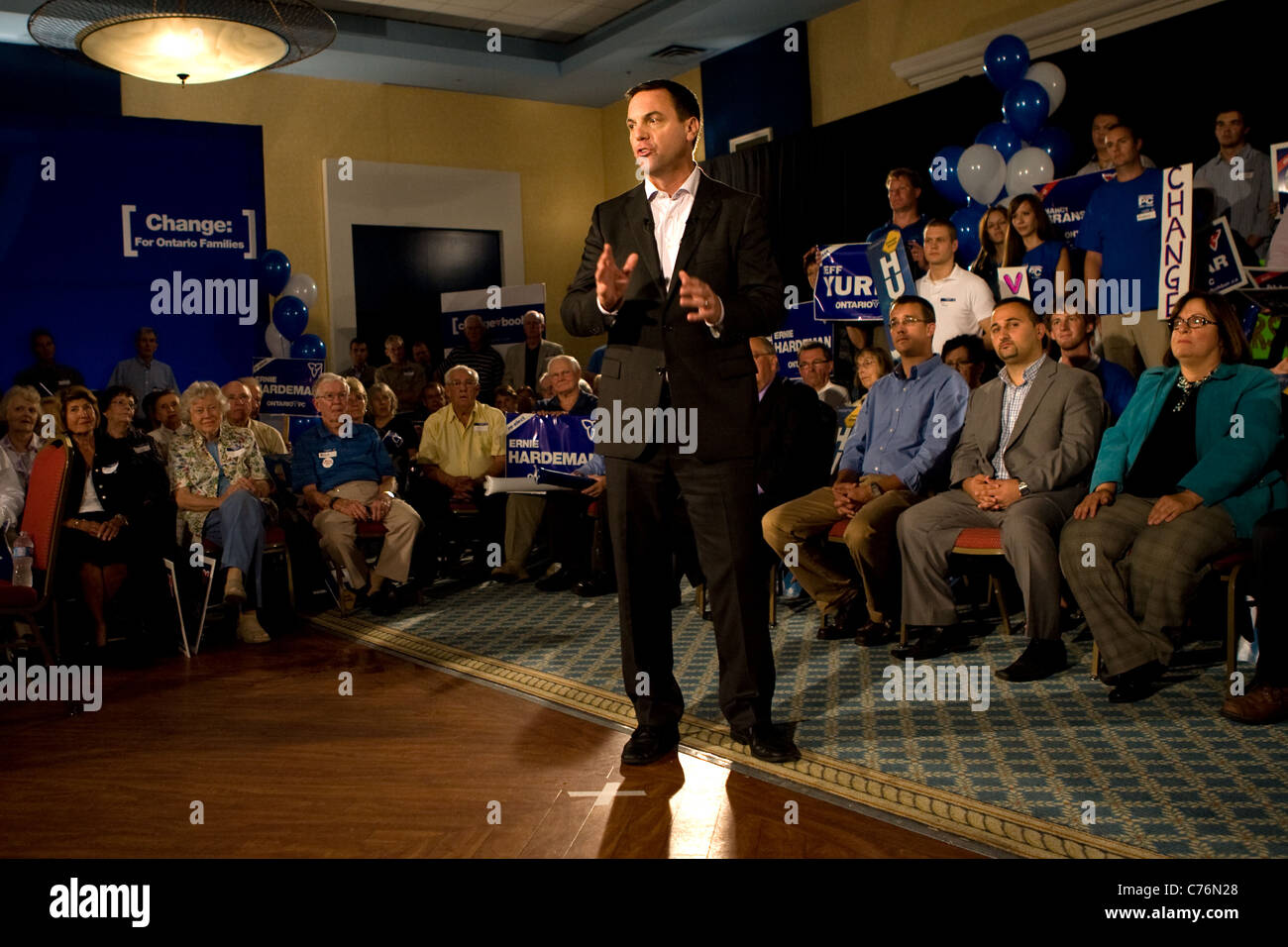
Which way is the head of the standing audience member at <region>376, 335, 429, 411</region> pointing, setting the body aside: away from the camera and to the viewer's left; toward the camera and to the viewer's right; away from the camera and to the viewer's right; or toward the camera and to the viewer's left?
toward the camera and to the viewer's right

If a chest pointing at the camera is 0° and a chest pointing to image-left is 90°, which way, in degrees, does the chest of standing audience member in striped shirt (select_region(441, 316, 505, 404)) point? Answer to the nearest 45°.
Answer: approximately 0°

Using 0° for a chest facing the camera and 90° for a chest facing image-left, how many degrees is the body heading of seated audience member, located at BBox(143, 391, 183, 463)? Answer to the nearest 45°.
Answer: approximately 315°

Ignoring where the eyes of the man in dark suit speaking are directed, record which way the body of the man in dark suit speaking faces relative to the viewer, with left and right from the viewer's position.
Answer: facing the viewer

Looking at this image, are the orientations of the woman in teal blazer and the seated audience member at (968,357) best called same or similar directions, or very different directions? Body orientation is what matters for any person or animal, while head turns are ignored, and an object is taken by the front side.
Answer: same or similar directions

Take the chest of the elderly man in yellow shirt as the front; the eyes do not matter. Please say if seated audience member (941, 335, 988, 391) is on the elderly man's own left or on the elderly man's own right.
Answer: on the elderly man's own left

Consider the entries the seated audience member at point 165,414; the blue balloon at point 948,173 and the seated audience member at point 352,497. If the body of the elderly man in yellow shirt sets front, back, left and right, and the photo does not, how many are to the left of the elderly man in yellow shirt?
1

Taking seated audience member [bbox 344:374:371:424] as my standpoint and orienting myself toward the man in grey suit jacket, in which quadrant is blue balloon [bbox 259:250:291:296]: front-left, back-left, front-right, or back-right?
back-left

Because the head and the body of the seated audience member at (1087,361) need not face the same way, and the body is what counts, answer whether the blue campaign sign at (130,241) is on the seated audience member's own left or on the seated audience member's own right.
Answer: on the seated audience member's own right

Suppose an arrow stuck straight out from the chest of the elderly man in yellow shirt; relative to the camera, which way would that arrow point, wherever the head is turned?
toward the camera

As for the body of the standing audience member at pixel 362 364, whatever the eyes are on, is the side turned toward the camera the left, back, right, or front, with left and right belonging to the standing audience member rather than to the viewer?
front

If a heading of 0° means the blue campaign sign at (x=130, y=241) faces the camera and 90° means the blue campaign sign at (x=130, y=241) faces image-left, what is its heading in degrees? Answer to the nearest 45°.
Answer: approximately 0°

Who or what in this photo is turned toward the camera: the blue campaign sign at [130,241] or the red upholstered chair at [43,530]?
the blue campaign sign

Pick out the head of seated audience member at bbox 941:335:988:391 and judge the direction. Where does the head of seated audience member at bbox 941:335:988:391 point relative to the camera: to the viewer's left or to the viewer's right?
to the viewer's left

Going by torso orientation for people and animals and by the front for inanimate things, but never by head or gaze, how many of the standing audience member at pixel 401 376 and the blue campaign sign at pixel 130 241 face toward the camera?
2
